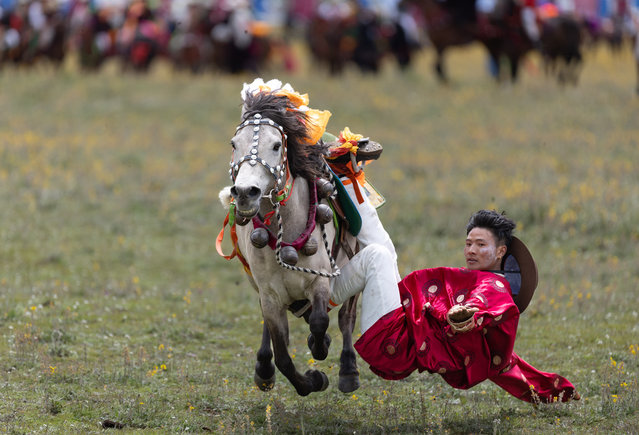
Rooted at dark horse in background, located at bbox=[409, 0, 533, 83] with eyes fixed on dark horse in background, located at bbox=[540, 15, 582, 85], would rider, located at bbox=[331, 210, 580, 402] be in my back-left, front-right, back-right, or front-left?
back-right

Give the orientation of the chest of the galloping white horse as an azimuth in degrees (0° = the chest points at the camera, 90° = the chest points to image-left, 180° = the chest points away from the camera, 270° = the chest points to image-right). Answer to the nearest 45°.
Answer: approximately 45°

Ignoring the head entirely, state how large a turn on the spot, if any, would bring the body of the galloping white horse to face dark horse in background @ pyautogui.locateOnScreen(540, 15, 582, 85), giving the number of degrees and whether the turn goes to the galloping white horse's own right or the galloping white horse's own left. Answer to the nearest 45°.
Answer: approximately 135° to the galloping white horse's own right
